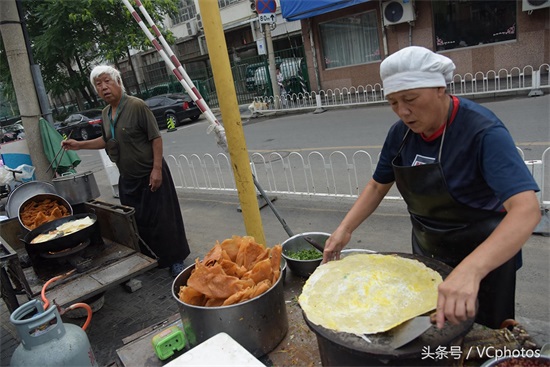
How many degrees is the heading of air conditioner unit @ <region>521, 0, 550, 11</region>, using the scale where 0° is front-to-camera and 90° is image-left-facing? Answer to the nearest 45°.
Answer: approximately 0°

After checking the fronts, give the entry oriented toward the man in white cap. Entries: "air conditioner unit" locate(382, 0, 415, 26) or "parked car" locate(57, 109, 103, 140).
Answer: the air conditioner unit

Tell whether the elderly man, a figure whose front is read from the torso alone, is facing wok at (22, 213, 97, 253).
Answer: yes

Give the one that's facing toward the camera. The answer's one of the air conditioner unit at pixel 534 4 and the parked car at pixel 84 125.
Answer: the air conditioner unit

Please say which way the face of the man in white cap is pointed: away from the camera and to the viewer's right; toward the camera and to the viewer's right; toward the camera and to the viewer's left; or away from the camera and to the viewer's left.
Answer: toward the camera and to the viewer's left

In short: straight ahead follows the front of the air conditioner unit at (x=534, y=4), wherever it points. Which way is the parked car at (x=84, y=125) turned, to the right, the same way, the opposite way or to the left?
to the right

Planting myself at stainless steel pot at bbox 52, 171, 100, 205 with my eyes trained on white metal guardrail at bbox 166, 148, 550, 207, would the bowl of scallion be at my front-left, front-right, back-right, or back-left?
front-right

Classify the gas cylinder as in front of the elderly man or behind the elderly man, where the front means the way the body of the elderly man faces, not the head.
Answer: in front

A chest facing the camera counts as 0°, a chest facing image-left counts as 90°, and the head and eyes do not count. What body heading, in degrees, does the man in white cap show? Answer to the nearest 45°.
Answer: approximately 45°

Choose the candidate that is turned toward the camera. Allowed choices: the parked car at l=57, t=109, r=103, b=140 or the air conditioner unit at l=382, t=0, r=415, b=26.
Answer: the air conditioner unit

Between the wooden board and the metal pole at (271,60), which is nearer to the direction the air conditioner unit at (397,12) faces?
the wooden board

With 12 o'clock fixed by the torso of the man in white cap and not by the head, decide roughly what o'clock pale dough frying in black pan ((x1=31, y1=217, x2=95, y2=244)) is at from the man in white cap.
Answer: The pale dough frying in black pan is roughly at 2 o'clock from the man in white cap.

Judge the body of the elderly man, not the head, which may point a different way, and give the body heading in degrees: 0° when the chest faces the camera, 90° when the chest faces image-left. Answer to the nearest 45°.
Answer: approximately 45°

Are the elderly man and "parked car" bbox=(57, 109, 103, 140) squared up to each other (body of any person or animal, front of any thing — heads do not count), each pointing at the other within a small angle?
no

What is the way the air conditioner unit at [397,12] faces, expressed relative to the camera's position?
facing the viewer

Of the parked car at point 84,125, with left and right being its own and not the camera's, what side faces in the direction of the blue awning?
back

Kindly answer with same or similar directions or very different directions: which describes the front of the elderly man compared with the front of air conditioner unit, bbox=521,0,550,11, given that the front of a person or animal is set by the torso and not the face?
same or similar directions

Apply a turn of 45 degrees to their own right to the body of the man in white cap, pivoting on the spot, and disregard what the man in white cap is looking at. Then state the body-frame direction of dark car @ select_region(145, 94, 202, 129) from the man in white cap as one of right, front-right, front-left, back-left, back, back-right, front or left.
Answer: front-right

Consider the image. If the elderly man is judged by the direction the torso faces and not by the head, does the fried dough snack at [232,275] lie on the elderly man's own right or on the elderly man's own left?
on the elderly man's own left

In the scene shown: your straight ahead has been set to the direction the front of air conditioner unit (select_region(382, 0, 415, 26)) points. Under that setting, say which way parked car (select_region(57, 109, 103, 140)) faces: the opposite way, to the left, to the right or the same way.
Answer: to the right

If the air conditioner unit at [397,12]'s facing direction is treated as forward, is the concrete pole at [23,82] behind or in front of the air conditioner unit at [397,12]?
in front

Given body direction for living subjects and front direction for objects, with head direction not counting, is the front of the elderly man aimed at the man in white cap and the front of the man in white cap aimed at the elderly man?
no

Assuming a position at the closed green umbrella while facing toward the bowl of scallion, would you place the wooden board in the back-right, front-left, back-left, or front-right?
front-right
